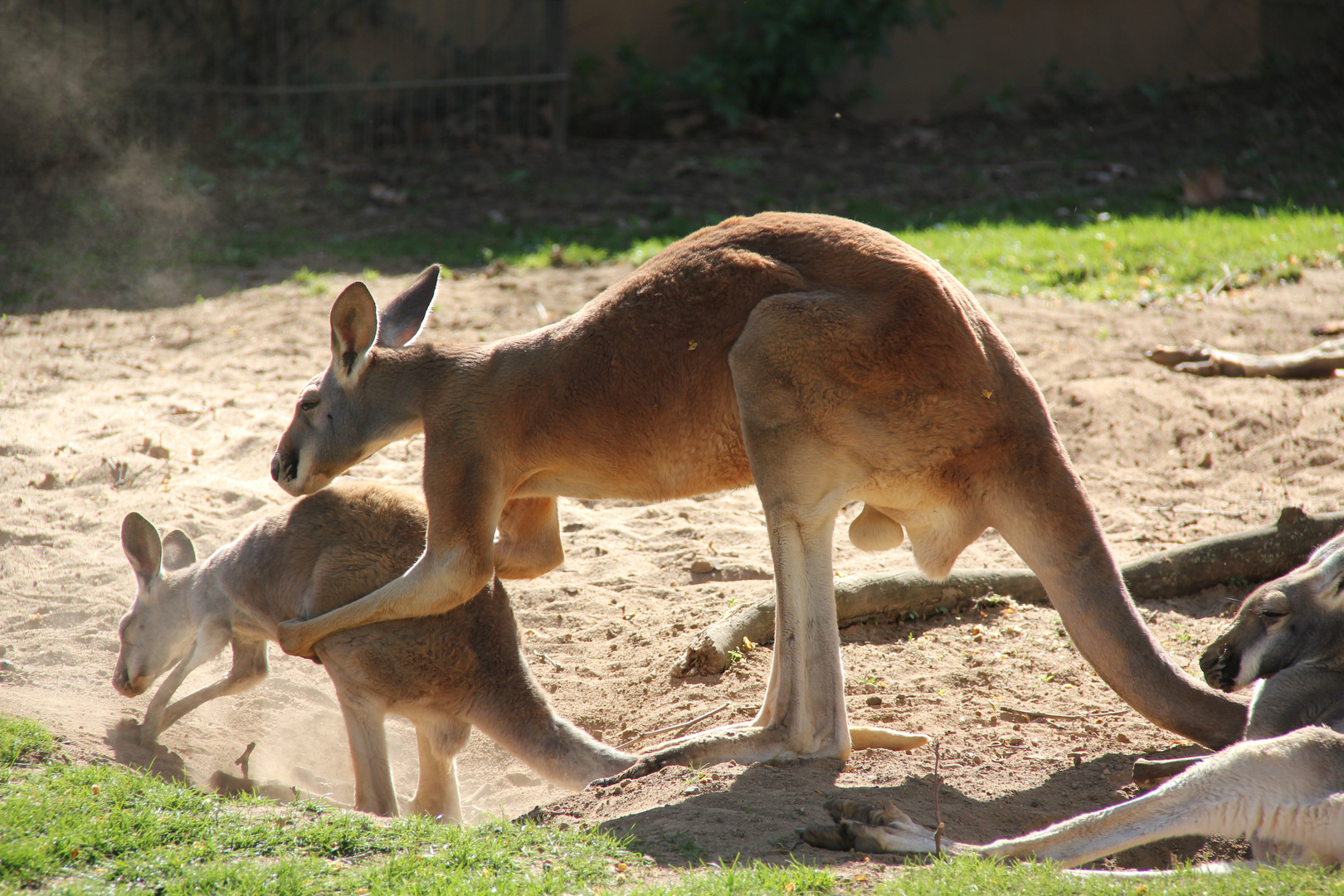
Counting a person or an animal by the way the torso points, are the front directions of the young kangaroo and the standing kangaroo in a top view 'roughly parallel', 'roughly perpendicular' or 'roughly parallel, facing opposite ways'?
roughly parallel

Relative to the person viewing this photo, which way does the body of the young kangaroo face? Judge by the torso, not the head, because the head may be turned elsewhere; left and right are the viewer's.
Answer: facing to the left of the viewer

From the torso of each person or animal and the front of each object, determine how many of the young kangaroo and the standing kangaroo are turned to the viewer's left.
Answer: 2

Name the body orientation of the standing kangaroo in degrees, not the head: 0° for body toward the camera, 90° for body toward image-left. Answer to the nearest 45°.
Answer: approximately 90°

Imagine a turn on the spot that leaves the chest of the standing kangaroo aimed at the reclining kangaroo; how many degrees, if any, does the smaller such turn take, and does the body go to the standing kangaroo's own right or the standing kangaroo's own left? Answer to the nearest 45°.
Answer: approximately 135° to the standing kangaroo's own left

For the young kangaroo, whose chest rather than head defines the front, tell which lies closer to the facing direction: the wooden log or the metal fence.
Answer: the metal fence

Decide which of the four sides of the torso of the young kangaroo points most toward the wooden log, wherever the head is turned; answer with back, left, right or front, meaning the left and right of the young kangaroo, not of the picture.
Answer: back

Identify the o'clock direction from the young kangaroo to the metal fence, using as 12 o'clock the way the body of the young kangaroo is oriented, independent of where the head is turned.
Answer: The metal fence is roughly at 3 o'clock from the young kangaroo.
